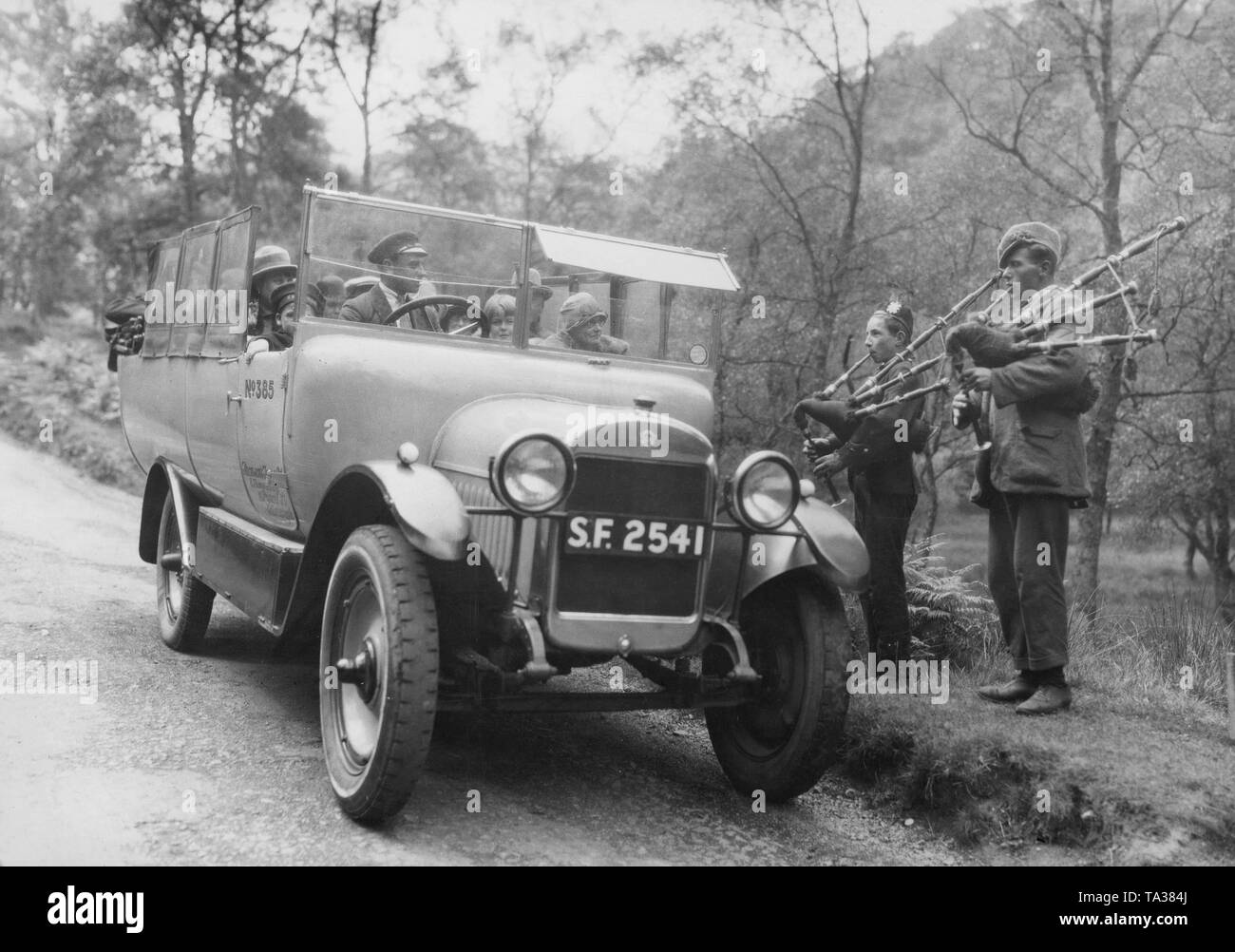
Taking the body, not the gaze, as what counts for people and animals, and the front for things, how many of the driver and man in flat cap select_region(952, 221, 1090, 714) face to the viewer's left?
1

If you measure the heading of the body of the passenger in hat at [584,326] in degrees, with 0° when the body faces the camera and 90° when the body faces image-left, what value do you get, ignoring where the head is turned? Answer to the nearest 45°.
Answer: approximately 315°

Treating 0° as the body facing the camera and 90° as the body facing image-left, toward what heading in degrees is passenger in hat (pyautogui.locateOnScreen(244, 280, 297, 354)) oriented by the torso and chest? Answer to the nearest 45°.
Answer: approximately 315°

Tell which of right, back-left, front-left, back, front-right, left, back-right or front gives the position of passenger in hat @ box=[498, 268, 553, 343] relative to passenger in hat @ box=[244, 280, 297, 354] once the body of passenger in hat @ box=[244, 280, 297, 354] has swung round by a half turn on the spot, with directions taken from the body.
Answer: back

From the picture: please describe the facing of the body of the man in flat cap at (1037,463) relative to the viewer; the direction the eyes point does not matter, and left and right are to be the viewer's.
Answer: facing to the left of the viewer

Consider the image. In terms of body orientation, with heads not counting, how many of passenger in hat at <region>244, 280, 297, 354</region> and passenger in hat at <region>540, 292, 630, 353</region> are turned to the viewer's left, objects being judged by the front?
0

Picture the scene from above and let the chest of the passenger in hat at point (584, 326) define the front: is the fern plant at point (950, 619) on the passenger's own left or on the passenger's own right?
on the passenger's own left

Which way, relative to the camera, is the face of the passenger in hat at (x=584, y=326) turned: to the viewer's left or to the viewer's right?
to the viewer's right

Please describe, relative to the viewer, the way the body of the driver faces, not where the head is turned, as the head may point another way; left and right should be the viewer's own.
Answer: facing the viewer and to the right of the viewer

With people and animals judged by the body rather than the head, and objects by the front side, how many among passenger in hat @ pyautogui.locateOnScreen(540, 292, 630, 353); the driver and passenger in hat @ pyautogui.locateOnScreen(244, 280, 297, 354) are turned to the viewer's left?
0

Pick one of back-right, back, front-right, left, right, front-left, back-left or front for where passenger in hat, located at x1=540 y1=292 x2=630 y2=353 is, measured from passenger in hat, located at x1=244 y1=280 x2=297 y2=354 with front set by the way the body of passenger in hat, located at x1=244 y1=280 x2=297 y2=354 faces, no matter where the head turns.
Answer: front

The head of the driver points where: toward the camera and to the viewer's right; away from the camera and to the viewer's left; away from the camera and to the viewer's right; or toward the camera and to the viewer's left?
toward the camera and to the viewer's right

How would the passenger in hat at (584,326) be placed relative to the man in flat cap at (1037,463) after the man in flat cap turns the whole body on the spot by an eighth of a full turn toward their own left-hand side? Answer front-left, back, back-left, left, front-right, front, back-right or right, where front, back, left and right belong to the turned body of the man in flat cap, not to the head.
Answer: front-right
